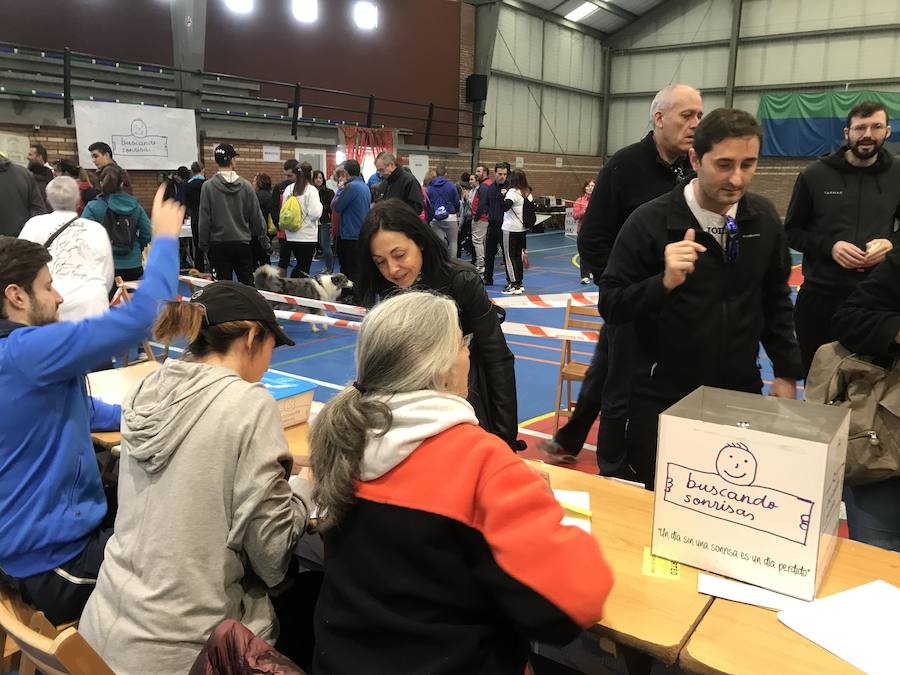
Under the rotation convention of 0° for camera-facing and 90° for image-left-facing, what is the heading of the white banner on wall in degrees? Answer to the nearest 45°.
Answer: approximately 0°

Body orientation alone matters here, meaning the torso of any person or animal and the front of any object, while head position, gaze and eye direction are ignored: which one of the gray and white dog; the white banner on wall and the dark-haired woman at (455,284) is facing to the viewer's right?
the gray and white dog

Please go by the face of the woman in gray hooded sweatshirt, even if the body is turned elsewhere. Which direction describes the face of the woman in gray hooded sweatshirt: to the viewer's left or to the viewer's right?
to the viewer's right

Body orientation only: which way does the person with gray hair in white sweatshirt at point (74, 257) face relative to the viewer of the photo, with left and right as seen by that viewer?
facing away from the viewer

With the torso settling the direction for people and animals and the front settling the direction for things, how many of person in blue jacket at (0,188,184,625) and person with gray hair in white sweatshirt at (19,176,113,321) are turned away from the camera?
1

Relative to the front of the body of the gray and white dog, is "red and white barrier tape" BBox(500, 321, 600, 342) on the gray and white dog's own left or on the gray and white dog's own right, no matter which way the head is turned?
on the gray and white dog's own right

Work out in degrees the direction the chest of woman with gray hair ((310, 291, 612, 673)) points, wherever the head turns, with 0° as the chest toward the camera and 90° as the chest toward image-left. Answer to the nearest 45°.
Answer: approximately 225°

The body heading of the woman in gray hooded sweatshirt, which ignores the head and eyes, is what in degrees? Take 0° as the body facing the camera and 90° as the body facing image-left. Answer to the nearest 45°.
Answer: approximately 225°

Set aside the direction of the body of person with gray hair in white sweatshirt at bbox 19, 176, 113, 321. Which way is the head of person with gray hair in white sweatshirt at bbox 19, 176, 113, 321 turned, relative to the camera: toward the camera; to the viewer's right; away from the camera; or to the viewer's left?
away from the camera

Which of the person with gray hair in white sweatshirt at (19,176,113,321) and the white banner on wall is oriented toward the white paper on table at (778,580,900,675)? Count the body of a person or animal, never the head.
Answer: the white banner on wall

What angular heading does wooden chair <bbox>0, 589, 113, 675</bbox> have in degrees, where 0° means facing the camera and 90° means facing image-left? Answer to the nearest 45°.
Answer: approximately 225°

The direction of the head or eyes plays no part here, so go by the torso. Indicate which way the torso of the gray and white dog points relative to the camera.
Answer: to the viewer's right

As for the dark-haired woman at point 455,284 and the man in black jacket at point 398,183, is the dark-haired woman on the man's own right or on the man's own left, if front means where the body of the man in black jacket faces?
on the man's own left

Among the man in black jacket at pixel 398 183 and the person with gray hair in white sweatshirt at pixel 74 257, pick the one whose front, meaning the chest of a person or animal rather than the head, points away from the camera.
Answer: the person with gray hair in white sweatshirt

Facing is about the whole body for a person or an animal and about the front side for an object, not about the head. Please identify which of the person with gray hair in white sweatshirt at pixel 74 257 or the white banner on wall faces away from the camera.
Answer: the person with gray hair in white sweatshirt

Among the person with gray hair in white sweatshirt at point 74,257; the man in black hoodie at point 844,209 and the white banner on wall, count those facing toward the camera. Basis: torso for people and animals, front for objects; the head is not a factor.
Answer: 2
